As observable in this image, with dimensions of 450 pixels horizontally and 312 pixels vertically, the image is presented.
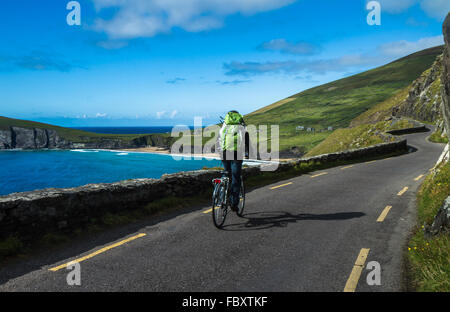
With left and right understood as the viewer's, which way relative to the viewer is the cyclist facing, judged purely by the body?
facing away from the viewer

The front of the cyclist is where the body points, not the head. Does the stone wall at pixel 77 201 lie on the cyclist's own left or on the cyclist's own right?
on the cyclist's own left
